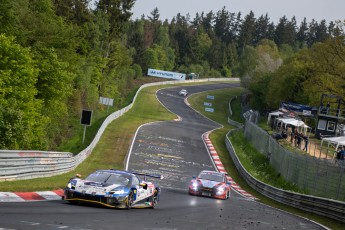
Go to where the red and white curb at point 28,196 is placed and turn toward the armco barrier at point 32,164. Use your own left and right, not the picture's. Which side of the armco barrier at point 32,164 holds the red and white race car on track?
right

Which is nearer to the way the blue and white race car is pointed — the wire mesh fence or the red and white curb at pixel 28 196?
the red and white curb

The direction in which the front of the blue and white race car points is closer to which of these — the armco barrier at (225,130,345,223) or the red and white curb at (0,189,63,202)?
the red and white curb

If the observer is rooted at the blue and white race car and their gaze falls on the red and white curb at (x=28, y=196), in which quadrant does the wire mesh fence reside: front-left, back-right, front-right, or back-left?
back-right

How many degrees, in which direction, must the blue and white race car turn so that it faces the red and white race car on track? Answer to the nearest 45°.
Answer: approximately 180°

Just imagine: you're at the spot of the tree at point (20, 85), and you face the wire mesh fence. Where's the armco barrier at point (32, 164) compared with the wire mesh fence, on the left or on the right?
right

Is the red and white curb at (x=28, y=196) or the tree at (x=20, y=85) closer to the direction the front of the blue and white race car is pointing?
the red and white curb

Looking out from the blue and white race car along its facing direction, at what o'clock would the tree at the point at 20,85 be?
The tree is roughly at 4 o'clock from the blue and white race car.

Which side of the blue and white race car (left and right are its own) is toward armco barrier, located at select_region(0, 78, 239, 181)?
right

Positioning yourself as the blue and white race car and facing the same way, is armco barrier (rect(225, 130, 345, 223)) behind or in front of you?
behind

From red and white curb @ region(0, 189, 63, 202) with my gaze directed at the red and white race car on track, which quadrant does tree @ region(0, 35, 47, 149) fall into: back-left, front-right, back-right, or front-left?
front-left

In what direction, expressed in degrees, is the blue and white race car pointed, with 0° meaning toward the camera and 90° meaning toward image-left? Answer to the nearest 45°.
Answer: approximately 45°

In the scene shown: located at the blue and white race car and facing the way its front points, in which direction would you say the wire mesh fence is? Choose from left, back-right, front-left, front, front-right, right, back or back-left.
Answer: back
